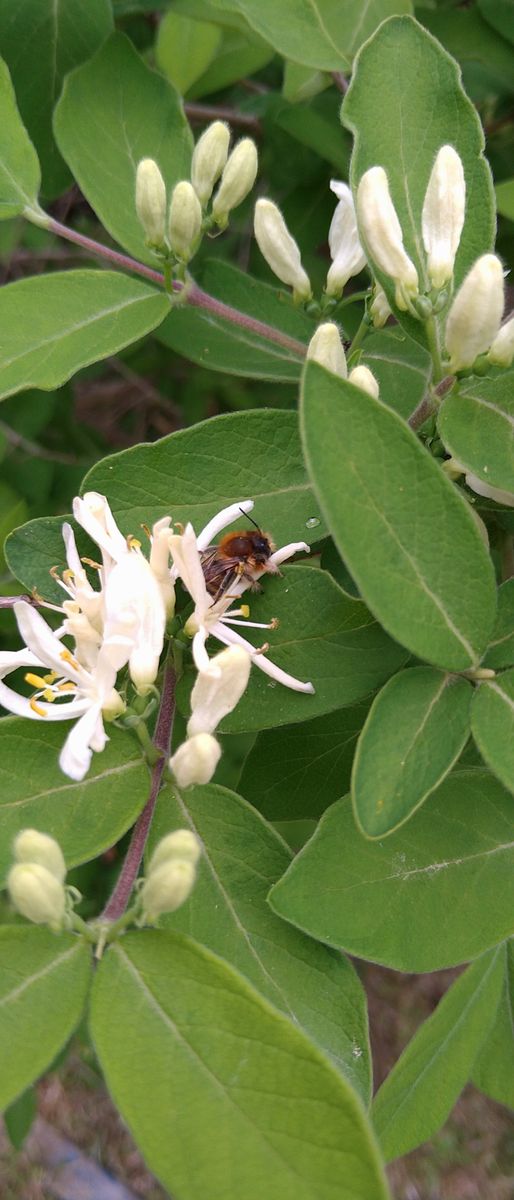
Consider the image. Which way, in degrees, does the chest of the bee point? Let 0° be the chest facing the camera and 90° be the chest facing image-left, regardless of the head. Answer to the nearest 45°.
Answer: approximately 270°

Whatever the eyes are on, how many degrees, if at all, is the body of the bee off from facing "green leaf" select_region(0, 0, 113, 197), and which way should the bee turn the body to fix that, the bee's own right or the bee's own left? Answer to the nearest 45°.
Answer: approximately 135° to the bee's own left
